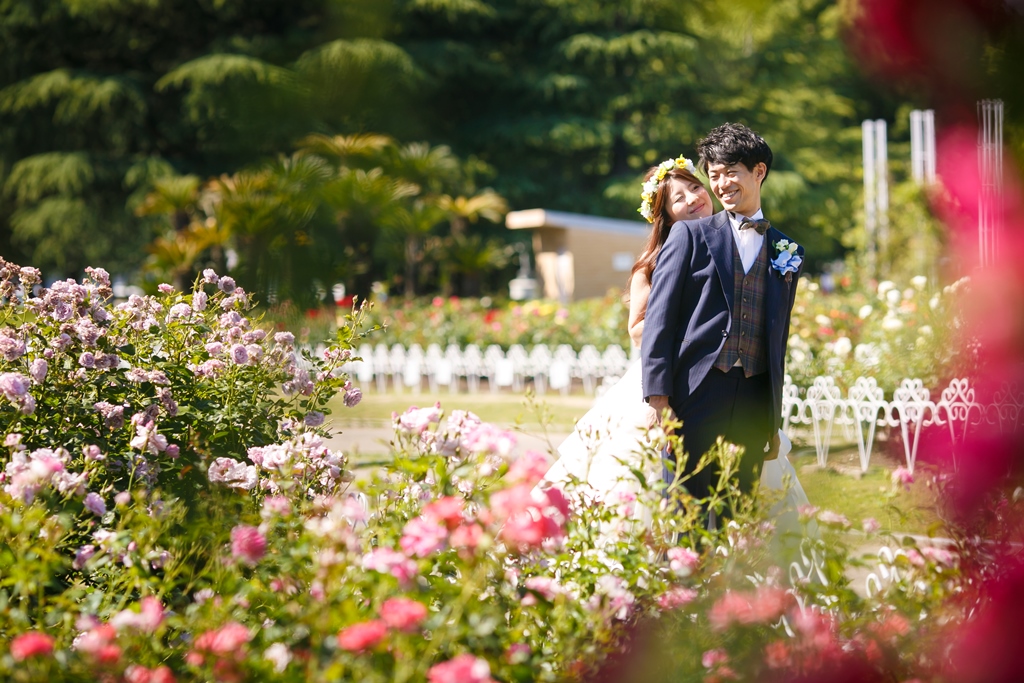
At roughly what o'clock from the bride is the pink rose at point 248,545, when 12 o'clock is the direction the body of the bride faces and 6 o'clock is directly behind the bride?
The pink rose is roughly at 2 o'clock from the bride.

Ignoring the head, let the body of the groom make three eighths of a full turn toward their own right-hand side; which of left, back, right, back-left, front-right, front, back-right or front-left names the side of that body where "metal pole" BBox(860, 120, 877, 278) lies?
right

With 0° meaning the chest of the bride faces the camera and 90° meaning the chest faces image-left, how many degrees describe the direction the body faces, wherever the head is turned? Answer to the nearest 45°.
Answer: approximately 315°

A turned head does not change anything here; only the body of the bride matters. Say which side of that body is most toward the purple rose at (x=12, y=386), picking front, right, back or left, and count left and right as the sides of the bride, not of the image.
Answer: right

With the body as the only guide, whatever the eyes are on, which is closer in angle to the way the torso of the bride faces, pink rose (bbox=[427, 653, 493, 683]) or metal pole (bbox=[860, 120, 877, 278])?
the pink rose

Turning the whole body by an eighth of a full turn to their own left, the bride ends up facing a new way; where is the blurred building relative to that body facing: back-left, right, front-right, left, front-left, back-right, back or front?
left

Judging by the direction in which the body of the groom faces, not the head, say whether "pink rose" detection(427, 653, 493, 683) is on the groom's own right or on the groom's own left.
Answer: on the groom's own right

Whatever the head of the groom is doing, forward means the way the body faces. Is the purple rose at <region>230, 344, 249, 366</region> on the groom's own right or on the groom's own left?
on the groom's own right

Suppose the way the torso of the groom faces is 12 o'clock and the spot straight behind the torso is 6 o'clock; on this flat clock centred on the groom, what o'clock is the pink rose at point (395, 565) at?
The pink rose is roughly at 2 o'clock from the groom.

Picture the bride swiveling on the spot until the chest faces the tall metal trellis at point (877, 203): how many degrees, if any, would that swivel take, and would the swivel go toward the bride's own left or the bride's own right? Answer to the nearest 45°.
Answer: approximately 135° to the bride's own left

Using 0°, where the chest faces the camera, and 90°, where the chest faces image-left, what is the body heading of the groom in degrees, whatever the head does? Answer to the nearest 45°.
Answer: approximately 315°

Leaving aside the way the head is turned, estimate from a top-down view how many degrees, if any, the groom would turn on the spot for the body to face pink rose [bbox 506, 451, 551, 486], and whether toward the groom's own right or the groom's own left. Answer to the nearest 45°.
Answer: approximately 45° to the groom's own right
